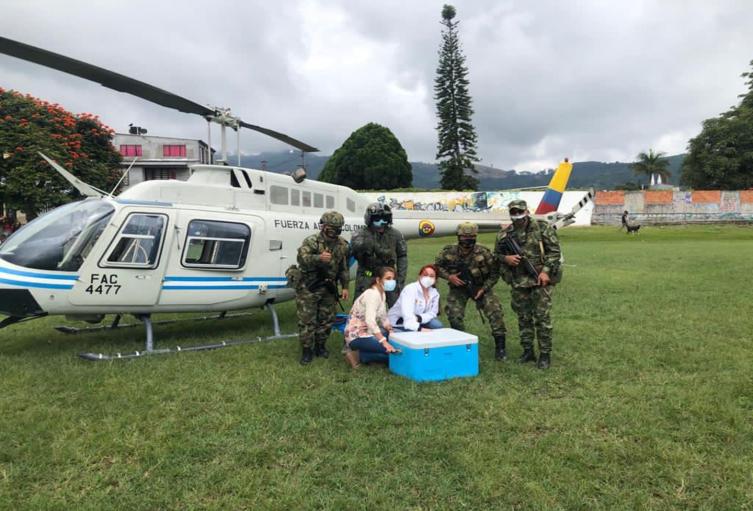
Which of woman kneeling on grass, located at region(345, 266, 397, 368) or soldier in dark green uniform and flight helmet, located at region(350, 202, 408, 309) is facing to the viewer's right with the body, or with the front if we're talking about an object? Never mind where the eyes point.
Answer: the woman kneeling on grass

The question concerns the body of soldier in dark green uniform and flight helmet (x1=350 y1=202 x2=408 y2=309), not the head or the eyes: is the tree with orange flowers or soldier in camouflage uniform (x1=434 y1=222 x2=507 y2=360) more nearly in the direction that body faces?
the soldier in camouflage uniform

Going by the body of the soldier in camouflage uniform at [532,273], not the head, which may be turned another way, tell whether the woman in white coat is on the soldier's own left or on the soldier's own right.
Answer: on the soldier's own right
